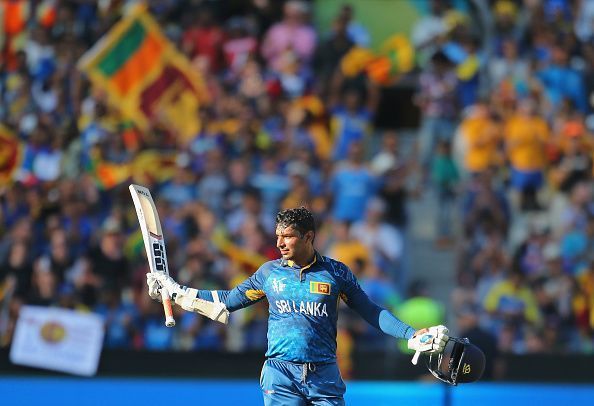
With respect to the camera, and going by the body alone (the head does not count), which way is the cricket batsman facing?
toward the camera
